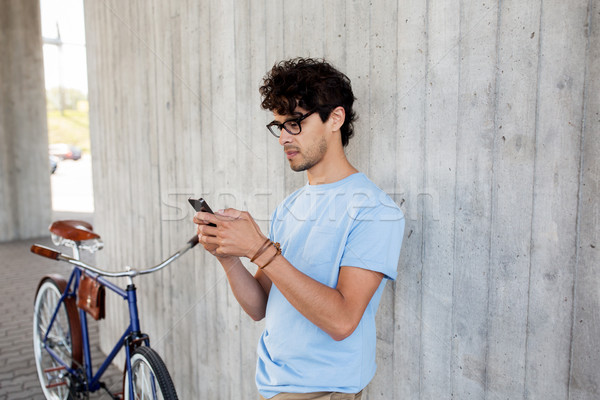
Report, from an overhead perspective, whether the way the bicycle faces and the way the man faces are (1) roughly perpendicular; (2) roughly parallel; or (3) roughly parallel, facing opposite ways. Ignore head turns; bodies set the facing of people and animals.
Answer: roughly perpendicular

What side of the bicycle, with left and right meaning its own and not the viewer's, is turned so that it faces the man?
front

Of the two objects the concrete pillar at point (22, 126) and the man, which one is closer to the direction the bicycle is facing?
the man

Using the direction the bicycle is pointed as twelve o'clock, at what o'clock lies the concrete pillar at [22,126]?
The concrete pillar is roughly at 7 o'clock from the bicycle.

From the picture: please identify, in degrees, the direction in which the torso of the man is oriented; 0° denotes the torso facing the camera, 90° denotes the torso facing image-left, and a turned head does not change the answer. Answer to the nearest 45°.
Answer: approximately 45°

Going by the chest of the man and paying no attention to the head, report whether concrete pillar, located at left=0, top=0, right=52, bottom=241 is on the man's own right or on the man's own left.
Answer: on the man's own right

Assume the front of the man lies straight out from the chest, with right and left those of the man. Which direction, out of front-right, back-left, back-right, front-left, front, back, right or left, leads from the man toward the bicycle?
right

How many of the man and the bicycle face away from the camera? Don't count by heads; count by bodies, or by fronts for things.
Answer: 0

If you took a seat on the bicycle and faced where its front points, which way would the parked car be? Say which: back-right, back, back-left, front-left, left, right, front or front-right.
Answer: back-left
